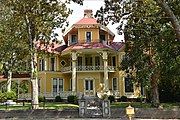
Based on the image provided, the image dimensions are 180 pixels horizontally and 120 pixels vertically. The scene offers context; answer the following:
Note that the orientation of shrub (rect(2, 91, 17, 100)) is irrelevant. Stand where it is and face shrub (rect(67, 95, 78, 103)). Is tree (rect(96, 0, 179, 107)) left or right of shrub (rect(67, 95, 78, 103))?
right

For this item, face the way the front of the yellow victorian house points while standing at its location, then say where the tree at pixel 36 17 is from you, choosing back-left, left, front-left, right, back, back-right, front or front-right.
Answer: front

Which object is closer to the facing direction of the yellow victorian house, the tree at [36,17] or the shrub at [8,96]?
the tree

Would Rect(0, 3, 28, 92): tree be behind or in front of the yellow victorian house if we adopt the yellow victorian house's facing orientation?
in front

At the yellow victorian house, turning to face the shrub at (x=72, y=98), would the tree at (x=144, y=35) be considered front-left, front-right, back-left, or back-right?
front-left

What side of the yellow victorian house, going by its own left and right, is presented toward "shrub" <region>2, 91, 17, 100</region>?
right

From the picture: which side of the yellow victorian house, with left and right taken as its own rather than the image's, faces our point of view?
front

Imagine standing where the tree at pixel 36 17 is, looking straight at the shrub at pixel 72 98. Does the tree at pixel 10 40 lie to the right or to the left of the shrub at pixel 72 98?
left
